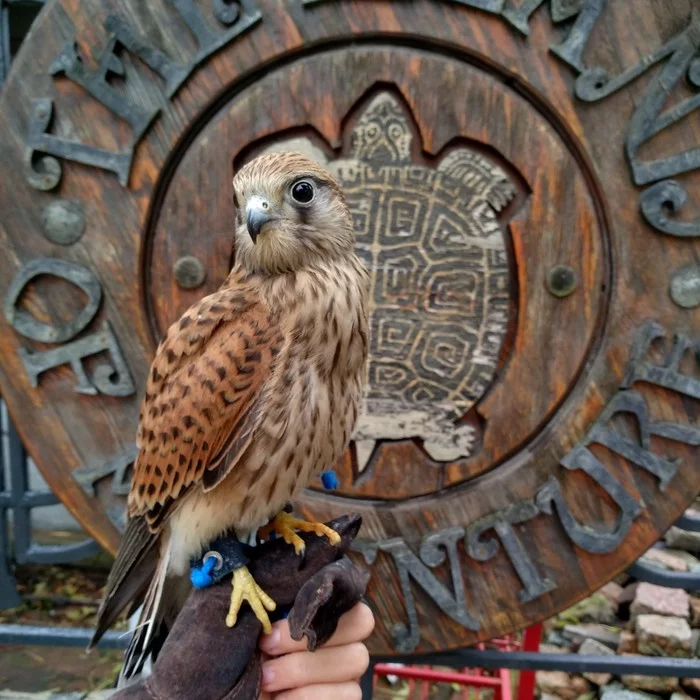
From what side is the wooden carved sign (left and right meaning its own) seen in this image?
front

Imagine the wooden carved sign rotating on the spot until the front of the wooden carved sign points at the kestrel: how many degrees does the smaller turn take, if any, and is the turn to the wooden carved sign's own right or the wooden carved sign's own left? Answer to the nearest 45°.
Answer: approximately 45° to the wooden carved sign's own right

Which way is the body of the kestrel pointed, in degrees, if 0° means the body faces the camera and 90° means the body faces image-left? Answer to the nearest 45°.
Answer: approximately 315°

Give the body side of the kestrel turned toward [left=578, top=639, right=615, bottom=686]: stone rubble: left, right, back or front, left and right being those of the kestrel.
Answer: left

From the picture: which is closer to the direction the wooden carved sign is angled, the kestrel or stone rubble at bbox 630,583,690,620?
the kestrel

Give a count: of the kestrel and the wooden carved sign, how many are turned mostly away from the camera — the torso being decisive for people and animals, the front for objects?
0

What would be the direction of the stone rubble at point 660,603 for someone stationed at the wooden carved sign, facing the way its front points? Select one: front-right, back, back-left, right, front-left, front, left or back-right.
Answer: back-left

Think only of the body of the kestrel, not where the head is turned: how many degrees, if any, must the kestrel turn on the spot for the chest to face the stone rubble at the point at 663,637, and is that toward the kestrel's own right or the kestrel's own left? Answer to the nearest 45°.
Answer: approximately 90° to the kestrel's own left

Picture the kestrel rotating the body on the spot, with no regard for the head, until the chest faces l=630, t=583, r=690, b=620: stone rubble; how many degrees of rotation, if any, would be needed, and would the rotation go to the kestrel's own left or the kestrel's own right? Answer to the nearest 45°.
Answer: approximately 90° to the kestrel's own left
